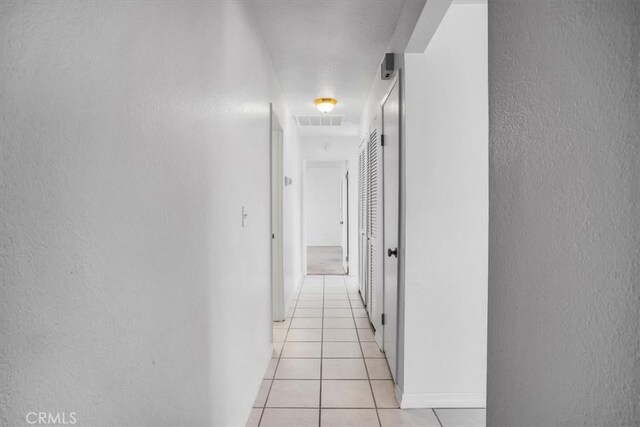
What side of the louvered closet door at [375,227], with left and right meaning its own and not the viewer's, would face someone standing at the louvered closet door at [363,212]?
right

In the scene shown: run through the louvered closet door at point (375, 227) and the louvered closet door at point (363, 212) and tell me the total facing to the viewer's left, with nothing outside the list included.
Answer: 2

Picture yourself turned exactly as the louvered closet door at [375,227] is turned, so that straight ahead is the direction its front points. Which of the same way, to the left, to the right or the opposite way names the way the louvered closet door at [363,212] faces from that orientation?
the same way

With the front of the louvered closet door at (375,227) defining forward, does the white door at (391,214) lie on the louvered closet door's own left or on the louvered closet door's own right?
on the louvered closet door's own left

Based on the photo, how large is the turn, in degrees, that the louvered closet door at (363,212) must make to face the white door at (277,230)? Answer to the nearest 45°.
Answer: approximately 45° to its left

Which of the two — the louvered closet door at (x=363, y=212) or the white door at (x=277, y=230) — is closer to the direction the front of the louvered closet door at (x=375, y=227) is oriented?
the white door

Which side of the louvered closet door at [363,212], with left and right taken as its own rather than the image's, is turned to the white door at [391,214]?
left

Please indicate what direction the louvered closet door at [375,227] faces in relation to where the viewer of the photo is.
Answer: facing to the left of the viewer

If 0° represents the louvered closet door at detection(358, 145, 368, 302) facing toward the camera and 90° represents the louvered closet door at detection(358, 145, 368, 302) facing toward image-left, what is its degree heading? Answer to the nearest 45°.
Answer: approximately 90°
